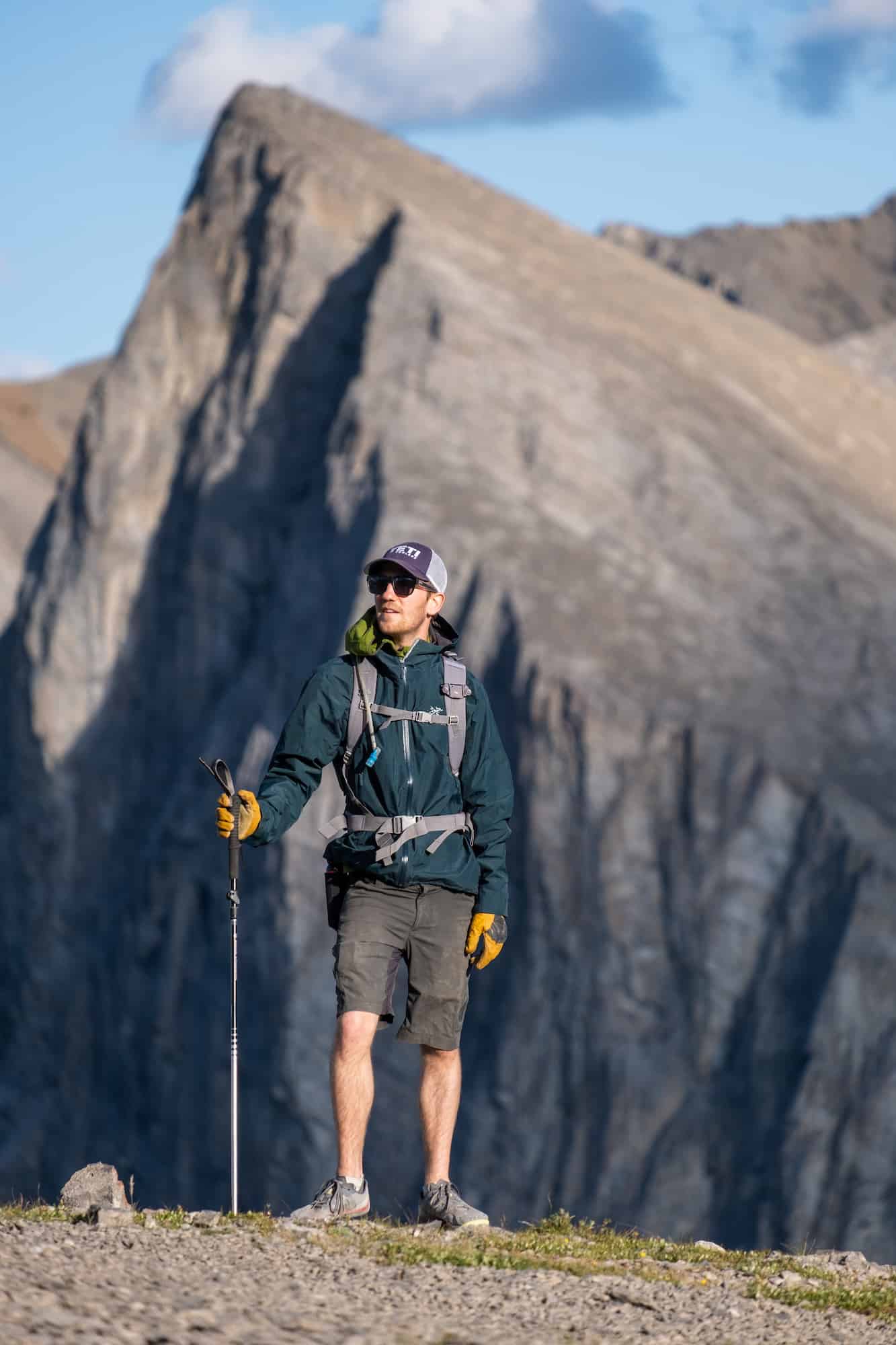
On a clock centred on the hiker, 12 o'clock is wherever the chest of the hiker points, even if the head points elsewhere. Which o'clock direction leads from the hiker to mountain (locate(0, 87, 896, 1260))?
The mountain is roughly at 6 o'clock from the hiker.

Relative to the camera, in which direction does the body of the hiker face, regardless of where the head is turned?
toward the camera
